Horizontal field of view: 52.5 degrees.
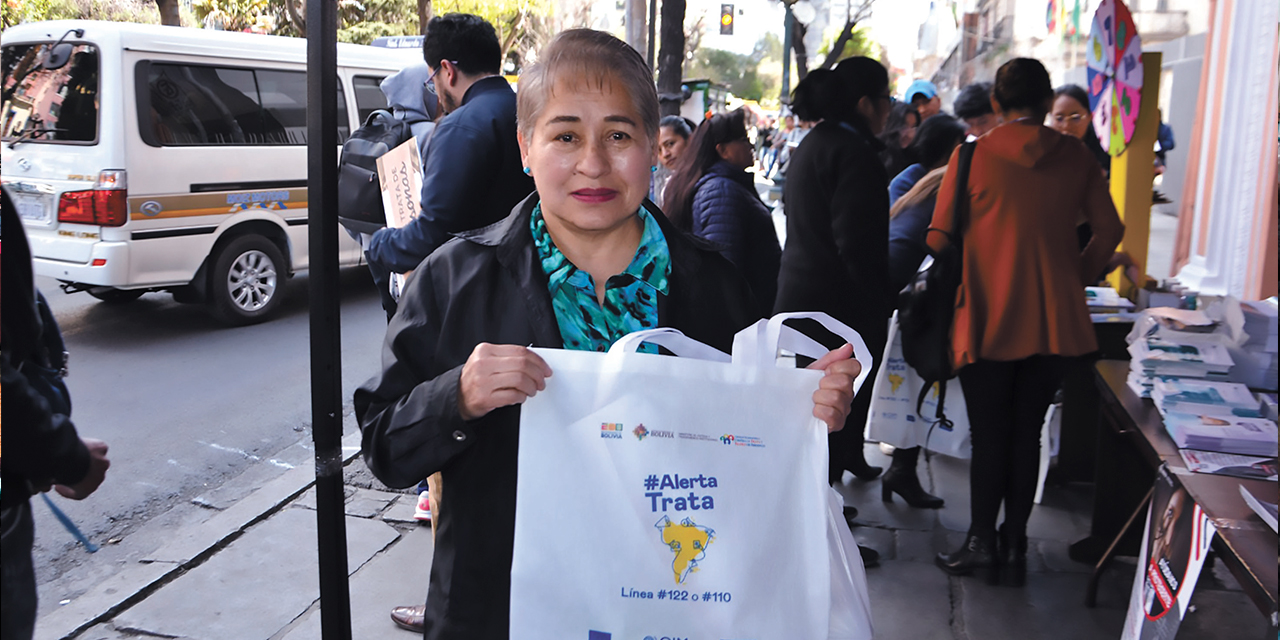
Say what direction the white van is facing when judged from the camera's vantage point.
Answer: facing away from the viewer and to the right of the viewer

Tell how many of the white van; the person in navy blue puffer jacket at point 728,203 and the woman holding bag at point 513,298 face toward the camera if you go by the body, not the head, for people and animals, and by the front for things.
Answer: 1

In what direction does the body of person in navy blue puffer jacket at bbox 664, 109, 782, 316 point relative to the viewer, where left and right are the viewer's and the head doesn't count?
facing to the right of the viewer

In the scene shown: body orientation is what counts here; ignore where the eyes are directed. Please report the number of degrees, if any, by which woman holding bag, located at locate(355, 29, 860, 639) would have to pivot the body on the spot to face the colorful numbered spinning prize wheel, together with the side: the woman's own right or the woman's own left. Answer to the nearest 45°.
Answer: approximately 135° to the woman's own left

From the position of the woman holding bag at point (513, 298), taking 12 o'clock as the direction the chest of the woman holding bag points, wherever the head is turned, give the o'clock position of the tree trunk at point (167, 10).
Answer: The tree trunk is roughly at 5 o'clock from the woman holding bag.

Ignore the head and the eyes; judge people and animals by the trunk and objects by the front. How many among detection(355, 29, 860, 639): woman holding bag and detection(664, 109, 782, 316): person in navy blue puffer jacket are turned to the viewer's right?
1

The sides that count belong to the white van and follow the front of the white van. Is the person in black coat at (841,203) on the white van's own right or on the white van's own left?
on the white van's own right

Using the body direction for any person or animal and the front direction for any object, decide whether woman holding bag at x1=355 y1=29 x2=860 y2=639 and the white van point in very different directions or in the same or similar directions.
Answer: very different directions

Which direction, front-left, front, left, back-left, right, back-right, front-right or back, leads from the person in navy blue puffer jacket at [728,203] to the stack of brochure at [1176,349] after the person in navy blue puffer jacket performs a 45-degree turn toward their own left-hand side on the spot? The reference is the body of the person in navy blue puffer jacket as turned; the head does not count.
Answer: right
